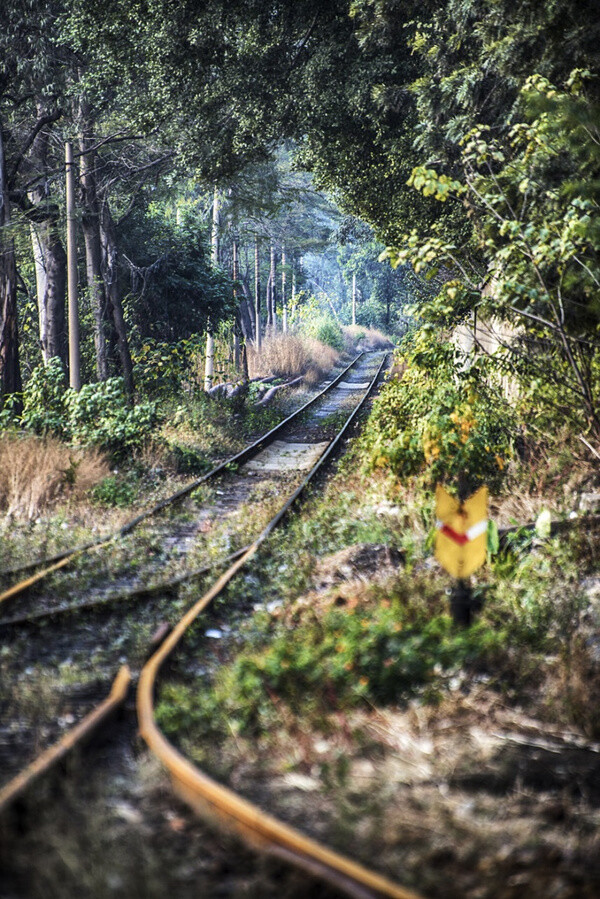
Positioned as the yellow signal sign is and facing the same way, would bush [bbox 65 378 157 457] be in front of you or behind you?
behind

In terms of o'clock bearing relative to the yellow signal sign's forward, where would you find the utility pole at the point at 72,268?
The utility pole is roughly at 5 o'clock from the yellow signal sign.

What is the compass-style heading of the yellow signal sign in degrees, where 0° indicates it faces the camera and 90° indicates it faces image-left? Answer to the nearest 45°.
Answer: approximately 0°

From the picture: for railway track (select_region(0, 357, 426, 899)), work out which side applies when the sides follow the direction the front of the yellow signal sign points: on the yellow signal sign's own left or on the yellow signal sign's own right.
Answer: on the yellow signal sign's own right

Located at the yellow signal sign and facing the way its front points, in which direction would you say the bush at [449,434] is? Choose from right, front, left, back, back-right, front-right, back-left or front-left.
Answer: back

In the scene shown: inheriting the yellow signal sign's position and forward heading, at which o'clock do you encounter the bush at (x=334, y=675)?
The bush is roughly at 1 o'clock from the yellow signal sign.

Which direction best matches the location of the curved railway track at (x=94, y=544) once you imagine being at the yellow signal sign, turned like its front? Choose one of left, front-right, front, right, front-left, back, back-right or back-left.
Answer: back-right
